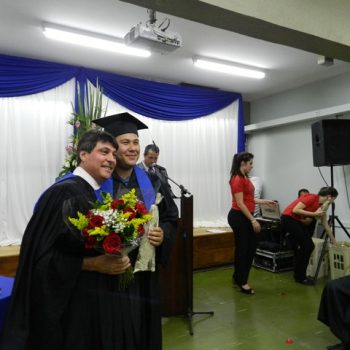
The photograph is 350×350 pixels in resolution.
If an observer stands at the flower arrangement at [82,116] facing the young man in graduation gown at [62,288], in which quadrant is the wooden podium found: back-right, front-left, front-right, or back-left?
front-left

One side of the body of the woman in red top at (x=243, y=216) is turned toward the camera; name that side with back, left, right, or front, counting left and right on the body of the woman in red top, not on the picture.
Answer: right

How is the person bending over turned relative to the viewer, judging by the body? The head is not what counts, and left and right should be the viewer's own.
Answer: facing to the right of the viewer

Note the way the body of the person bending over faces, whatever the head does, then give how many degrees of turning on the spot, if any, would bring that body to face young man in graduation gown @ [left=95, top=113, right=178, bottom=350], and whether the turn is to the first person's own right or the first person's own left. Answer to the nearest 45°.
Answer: approximately 90° to the first person's own right

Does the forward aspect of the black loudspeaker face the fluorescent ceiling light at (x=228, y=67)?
no

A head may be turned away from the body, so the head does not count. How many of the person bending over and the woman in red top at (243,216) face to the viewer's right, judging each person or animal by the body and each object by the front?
2

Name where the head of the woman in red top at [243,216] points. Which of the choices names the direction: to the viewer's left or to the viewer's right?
to the viewer's right

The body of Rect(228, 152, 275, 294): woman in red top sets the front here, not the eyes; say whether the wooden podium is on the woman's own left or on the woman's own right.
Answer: on the woman's own right

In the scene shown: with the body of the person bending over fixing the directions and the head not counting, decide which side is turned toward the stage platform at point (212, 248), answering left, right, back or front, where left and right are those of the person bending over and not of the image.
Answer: back

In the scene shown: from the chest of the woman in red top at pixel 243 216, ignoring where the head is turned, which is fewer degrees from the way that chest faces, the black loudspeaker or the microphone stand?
the black loudspeaker

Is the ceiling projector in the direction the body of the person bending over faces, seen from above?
no

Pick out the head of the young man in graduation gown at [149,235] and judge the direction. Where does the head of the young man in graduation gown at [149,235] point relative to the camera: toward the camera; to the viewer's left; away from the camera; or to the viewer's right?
toward the camera
